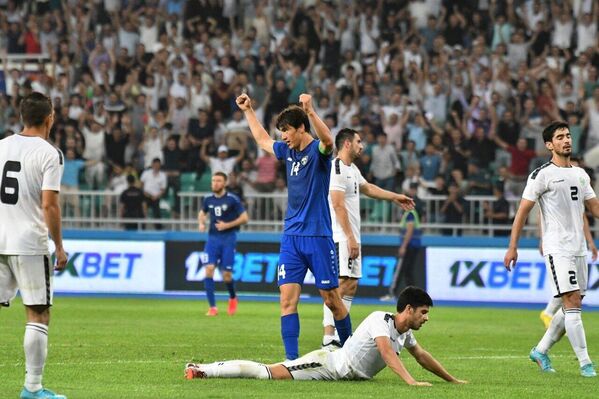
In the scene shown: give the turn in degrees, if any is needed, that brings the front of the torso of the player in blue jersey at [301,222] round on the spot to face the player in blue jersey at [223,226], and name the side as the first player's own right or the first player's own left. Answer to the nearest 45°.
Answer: approximately 135° to the first player's own right

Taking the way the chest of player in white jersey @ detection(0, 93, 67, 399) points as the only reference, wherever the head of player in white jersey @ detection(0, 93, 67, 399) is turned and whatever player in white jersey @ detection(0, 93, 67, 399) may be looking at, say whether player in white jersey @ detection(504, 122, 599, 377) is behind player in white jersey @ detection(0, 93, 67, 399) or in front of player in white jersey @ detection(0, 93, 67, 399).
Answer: in front

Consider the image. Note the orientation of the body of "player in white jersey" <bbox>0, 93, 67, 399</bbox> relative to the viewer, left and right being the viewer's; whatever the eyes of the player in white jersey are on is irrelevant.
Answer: facing away from the viewer and to the right of the viewer

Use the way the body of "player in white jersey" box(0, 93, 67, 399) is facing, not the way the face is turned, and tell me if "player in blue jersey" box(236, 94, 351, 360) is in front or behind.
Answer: in front

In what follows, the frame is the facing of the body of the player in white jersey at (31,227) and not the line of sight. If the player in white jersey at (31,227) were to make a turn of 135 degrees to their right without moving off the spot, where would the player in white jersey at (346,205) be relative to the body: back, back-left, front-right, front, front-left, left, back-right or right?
back-left

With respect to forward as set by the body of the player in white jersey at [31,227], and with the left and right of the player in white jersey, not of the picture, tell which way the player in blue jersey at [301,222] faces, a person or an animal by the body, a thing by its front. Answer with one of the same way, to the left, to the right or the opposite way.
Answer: the opposite way

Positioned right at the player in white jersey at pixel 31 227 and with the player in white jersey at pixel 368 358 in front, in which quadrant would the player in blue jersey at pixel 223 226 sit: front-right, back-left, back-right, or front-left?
front-left

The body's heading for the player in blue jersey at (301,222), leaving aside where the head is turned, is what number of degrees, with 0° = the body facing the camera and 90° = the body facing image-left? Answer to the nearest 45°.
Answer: approximately 45°

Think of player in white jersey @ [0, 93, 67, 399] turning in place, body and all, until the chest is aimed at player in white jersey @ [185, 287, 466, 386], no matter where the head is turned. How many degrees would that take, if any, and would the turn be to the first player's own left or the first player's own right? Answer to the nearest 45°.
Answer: approximately 45° to the first player's own right

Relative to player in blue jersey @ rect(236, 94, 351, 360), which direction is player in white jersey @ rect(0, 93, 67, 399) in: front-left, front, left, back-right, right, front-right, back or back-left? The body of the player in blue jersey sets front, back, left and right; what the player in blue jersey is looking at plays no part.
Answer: front

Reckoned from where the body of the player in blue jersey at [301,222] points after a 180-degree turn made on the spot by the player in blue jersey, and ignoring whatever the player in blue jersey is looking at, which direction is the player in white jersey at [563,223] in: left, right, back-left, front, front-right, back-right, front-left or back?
front-right

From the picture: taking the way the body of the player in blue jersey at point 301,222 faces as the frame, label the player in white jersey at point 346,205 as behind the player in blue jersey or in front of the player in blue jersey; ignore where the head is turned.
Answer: behind
